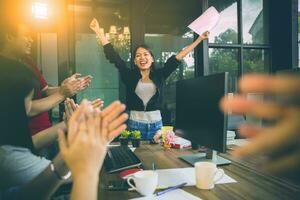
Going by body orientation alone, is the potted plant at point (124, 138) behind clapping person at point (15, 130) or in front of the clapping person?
in front

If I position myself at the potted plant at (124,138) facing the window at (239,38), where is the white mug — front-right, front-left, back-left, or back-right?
back-right

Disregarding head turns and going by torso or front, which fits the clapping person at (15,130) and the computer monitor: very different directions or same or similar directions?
very different directions

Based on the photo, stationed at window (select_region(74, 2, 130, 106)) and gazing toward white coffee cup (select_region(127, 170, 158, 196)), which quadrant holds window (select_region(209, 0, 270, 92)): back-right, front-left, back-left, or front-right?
front-left

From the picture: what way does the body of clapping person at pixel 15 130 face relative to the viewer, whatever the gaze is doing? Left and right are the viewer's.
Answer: facing away from the viewer and to the right of the viewer

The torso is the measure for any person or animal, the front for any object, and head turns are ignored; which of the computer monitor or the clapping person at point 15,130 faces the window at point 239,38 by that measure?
the clapping person
